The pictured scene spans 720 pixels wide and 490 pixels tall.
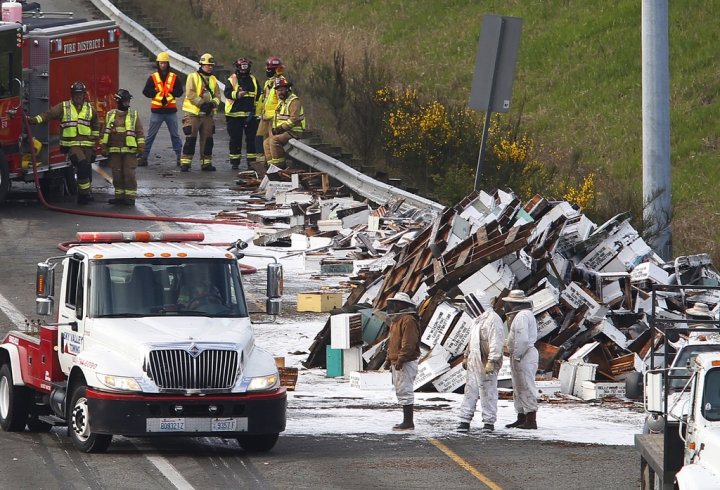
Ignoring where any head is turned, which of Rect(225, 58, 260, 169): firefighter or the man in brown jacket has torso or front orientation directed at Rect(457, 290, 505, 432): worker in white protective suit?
the firefighter

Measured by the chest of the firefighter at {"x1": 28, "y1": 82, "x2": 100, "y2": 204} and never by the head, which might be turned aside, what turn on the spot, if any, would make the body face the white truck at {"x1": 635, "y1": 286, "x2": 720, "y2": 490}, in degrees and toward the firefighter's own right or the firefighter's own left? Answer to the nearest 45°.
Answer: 0° — they already face it

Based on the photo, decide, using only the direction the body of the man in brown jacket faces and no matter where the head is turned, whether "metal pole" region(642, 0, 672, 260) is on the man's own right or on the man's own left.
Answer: on the man's own right

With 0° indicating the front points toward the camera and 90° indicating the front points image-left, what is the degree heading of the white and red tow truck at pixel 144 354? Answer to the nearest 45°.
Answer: approximately 315°

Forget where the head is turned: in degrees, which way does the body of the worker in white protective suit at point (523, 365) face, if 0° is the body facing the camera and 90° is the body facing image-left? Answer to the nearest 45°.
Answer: approximately 90°

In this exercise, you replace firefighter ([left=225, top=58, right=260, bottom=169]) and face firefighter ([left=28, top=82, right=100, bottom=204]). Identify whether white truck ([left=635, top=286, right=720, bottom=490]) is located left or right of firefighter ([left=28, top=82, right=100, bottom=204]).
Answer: left

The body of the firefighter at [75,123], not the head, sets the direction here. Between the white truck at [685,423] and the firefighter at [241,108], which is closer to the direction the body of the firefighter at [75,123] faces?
the white truck

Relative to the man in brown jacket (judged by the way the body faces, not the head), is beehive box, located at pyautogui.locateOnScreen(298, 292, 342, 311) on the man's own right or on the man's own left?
on the man's own right

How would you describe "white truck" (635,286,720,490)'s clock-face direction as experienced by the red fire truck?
The white truck is roughly at 10 o'clock from the red fire truck.

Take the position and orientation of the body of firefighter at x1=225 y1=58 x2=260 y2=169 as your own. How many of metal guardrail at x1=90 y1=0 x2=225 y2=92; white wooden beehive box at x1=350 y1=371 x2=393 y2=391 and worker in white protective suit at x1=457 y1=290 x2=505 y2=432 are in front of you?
2

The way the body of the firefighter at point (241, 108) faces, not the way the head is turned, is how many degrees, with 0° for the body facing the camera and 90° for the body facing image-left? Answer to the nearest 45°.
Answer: approximately 0°
